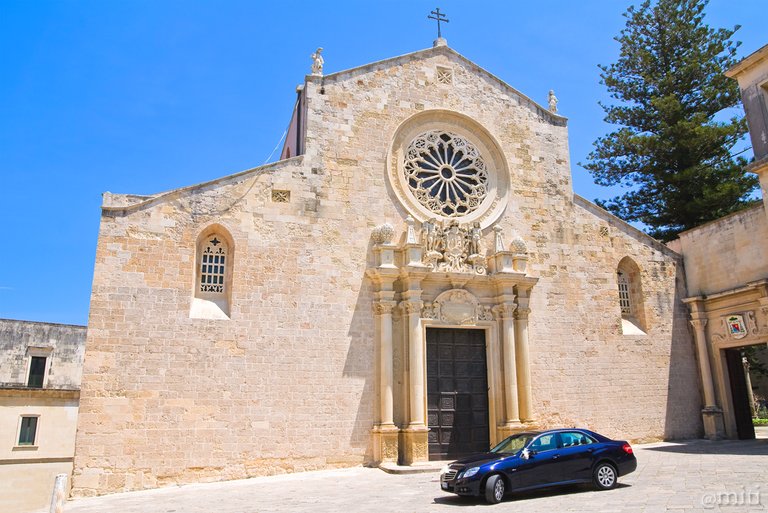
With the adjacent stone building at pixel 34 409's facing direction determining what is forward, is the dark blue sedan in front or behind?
in front

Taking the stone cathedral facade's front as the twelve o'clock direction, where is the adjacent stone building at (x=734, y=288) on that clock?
The adjacent stone building is roughly at 10 o'clock from the stone cathedral facade.

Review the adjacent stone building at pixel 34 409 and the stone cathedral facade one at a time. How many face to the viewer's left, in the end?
0

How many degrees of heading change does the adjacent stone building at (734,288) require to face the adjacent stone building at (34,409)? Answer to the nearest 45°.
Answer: approximately 45° to its right

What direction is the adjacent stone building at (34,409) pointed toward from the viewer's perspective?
toward the camera

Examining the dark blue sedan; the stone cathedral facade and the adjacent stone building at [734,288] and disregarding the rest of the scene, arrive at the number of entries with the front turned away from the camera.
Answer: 0

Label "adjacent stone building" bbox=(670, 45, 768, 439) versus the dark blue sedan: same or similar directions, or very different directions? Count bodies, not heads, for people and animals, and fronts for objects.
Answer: same or similar directions

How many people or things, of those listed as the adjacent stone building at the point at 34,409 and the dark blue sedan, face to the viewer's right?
0

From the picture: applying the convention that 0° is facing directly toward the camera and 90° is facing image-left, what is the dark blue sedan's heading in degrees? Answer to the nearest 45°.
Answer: approximately 45°

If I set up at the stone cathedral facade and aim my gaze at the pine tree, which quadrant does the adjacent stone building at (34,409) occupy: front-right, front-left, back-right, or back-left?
back-left

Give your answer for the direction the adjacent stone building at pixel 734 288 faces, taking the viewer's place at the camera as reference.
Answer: facing the viewer and to the left of the viewer

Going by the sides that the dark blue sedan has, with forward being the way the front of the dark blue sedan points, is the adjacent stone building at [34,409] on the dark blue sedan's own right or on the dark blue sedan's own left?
on the dark blue sedan's own right

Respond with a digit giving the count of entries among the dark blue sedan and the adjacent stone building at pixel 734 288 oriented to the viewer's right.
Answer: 0

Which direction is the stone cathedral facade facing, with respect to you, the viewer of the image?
facing the viewer and to the right of the viewer

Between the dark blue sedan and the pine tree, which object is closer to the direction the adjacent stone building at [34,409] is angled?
the dark blue sedan
